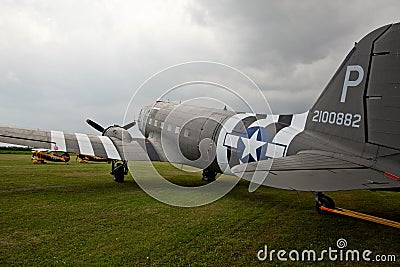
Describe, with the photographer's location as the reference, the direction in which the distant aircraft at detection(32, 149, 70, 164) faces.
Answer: facing to the left of the viewer

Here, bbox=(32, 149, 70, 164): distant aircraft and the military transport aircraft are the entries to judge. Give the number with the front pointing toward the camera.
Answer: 0

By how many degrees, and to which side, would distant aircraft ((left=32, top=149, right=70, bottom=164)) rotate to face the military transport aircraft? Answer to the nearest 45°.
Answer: approximately 90° to its left

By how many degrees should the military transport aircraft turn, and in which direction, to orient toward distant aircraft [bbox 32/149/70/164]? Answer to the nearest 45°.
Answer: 0° — it already faces it

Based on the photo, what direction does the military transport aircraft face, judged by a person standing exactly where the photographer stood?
facing away from the viewer and to the left of the viewer
